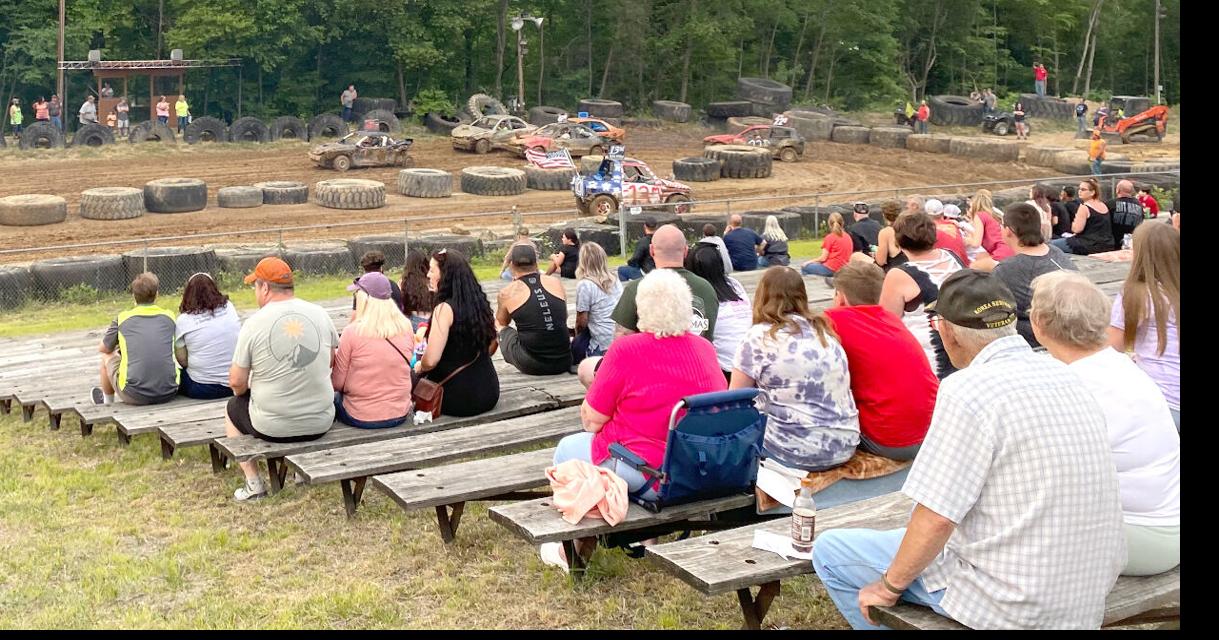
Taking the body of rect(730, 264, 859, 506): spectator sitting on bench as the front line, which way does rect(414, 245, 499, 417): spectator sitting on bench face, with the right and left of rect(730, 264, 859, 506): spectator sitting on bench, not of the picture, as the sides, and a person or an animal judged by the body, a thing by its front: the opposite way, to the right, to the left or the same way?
the same way

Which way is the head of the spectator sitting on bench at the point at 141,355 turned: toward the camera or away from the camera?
away from the camera

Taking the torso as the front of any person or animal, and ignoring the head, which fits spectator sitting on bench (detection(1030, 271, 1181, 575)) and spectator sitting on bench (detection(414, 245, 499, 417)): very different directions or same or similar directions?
same or similar directions

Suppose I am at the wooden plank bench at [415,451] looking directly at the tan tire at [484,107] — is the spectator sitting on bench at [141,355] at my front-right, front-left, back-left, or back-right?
front-left

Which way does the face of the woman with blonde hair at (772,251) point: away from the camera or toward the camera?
away from the camera

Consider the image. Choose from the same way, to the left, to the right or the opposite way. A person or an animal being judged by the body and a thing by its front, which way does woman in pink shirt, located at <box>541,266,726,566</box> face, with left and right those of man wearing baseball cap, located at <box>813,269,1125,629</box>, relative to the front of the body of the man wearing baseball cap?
the same way

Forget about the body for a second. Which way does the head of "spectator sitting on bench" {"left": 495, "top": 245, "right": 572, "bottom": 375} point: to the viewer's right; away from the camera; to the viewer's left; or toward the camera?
away from the camera

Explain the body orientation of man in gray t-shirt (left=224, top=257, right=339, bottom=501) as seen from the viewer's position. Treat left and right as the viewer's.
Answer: facing away from the viewer and to the left of the viewer

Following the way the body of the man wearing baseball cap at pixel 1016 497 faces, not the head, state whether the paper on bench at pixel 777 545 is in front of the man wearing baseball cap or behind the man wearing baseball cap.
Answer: in front

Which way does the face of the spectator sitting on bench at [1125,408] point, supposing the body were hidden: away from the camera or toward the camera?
away from the camera

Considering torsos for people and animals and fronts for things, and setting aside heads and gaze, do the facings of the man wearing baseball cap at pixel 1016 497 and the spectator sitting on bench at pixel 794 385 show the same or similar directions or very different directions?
same or similar directions

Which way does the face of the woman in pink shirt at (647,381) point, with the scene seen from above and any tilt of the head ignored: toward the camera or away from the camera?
away from the camera

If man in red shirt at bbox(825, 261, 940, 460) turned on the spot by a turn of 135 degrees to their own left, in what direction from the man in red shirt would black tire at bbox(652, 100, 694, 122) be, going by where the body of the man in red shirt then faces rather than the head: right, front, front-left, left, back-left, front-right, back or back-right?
back

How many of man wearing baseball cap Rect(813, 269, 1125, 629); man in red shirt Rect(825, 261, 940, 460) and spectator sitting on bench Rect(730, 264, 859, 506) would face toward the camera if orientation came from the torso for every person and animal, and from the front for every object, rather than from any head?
0

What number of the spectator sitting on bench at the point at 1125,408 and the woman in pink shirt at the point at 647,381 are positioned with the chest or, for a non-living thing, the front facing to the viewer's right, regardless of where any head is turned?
0
